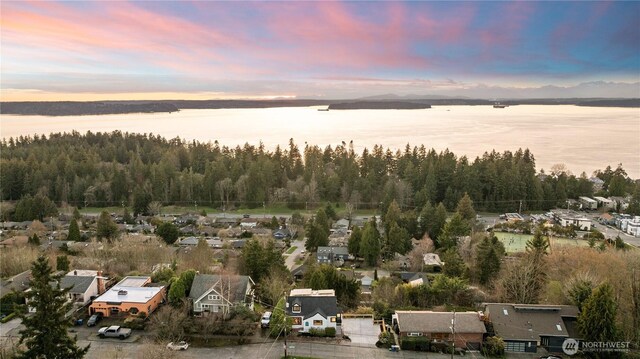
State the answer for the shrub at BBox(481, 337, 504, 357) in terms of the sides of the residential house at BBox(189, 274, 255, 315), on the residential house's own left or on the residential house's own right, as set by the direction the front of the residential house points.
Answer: on the residential house's own left

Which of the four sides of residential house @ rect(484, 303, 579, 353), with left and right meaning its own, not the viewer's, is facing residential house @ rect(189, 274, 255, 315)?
right

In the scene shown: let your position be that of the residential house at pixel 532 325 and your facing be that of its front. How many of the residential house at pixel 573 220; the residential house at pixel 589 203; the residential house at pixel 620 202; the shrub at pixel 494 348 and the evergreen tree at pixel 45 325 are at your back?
3

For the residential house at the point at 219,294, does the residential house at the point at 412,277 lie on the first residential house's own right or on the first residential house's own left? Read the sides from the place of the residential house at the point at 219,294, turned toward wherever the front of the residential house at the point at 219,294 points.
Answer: on the first residential house's own left

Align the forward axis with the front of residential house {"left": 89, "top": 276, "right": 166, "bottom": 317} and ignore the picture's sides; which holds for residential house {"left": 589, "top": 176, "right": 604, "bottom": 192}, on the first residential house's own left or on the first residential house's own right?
on the first residential house's own left

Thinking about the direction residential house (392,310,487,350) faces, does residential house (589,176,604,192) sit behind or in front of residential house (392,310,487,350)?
behind

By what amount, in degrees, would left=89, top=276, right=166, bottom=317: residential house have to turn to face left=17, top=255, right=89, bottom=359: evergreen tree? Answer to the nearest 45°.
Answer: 0° — it already faces it

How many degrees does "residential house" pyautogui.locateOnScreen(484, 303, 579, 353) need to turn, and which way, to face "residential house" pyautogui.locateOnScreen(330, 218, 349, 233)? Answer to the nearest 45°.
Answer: approximately 135° to its right

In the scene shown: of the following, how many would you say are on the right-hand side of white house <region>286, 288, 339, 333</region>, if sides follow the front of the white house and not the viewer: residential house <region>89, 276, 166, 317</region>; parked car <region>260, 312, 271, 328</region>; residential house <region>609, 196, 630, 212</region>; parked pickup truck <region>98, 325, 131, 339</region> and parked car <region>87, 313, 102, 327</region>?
4

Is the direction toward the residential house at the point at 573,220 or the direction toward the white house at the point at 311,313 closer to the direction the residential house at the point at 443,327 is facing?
the white house

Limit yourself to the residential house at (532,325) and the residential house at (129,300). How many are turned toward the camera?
2
